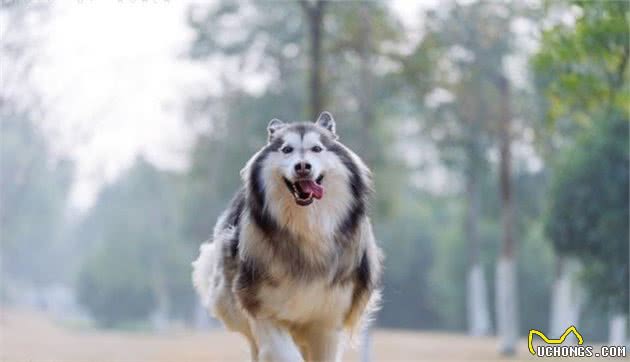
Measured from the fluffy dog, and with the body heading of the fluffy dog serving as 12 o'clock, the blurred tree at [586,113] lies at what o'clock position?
The blurred tree is roughly at 7 o'clock from the fluffy dog.

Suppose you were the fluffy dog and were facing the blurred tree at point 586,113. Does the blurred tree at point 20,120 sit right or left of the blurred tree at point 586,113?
left

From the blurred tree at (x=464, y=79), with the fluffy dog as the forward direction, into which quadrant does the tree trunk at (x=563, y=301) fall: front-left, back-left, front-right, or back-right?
back-left

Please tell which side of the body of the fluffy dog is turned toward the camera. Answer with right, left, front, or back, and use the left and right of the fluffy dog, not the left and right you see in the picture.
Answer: front

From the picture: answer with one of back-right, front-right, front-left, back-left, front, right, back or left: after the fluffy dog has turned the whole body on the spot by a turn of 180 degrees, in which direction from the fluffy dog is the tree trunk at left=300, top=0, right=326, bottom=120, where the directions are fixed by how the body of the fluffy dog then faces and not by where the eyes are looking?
front

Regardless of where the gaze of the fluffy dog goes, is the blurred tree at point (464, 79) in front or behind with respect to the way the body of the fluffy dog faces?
behind

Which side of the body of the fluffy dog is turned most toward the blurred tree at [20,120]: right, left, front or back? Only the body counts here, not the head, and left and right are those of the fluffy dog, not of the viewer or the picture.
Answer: back

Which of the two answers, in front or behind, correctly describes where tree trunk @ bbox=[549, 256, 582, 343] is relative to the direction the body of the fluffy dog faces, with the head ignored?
behind
